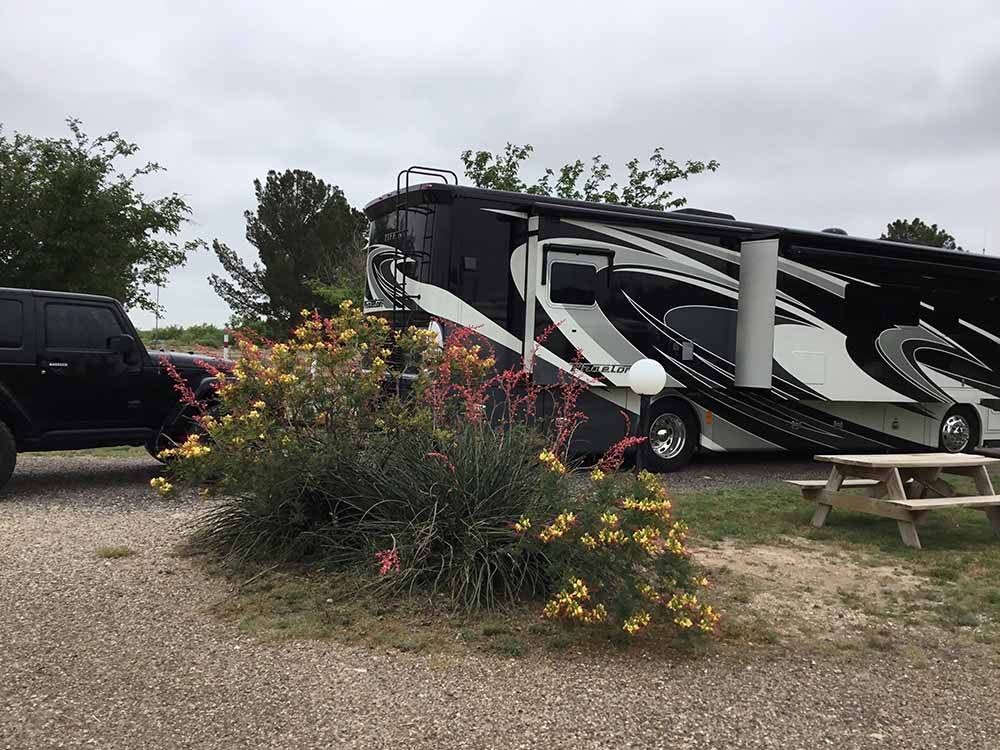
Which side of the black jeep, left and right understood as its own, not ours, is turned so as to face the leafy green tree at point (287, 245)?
left

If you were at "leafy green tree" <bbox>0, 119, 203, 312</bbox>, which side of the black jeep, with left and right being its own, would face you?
left

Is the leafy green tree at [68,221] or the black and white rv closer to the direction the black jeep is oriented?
the black and white rv

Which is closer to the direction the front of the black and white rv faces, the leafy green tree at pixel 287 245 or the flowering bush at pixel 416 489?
the leafy green tree

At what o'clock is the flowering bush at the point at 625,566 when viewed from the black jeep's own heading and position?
The flowering bush is roughly at 2 o'clock from the black jeep.

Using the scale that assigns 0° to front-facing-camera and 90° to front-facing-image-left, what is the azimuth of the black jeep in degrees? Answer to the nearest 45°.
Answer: approximately 270°
